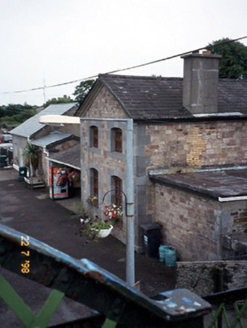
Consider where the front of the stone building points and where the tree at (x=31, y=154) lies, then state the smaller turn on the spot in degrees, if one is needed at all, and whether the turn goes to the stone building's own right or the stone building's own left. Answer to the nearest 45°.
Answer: approximately 90° to the stone building's own right

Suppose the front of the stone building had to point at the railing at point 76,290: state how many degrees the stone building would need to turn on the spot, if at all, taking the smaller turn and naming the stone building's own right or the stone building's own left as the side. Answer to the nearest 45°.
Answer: approximately 45° to the stone building's own left

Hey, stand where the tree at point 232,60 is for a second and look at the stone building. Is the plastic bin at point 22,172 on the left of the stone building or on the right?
right

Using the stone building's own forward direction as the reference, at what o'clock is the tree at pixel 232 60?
The tree is roughly at 5 o'clock from the stone building.

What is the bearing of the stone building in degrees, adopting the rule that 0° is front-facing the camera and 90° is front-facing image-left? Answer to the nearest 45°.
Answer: approximately 45°
